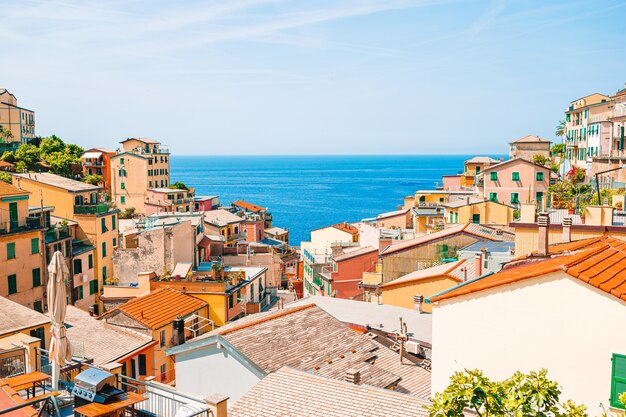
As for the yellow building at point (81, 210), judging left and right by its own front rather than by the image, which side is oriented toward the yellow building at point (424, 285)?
front

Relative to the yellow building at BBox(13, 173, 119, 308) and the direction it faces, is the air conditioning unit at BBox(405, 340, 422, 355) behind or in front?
in front

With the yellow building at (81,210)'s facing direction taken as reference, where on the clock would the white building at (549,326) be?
The white building is roughly at 1 o'clock from the yellow building.

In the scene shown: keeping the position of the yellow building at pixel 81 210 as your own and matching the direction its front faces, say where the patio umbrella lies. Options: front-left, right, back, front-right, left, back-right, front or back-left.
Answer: front-right

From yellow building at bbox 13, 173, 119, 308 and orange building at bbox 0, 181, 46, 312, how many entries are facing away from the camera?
0

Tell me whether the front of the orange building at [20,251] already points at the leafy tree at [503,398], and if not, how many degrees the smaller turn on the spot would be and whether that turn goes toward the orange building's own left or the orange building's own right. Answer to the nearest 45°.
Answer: approximately 45° to the orange building's own right

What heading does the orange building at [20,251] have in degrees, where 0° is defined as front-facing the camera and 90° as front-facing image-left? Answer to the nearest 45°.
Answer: approximately 315°

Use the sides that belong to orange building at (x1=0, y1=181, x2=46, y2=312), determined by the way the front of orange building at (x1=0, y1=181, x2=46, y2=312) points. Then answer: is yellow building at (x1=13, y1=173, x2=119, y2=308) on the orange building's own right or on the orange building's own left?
on the orange building's own left

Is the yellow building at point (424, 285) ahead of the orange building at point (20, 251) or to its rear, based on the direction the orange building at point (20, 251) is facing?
ahead

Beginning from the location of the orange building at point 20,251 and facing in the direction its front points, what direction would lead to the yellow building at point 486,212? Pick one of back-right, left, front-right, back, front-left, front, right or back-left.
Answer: front-left
